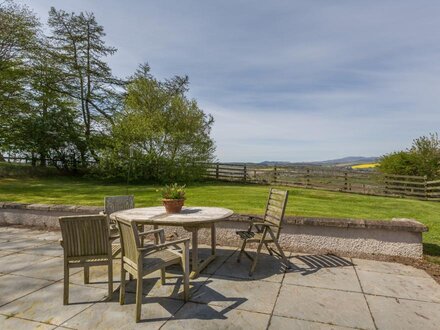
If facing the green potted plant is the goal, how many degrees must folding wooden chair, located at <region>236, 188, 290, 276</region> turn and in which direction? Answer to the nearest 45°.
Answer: approximately 45° to its right

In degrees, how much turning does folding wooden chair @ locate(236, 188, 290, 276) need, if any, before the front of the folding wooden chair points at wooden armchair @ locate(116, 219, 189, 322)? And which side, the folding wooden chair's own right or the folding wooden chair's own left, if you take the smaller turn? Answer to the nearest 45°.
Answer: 0° — it already faces it

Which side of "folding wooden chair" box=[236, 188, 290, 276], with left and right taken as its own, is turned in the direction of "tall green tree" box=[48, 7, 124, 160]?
right

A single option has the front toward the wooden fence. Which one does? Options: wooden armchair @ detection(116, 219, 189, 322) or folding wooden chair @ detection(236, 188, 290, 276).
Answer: the wooden armchair

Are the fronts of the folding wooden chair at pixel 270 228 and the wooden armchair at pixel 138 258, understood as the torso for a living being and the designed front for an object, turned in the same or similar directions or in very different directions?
very different directions

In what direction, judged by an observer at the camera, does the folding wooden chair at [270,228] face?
facing the viewer and to the left of the viewer

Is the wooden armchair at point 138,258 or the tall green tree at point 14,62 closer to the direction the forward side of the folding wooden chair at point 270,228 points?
the wooden armchair

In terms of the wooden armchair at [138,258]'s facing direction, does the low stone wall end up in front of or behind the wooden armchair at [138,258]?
in front

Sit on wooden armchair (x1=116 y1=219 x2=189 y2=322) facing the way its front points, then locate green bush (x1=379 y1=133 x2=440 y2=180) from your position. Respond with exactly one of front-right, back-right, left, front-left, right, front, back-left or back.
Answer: front

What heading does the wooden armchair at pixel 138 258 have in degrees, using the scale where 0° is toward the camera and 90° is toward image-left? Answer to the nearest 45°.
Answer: approximately 225°

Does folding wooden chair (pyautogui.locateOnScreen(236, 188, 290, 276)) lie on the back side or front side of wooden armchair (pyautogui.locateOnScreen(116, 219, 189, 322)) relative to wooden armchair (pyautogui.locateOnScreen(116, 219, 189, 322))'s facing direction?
on the front side
